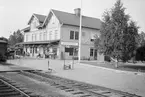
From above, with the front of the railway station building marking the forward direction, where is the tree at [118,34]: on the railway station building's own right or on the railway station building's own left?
on the railway station building's own left

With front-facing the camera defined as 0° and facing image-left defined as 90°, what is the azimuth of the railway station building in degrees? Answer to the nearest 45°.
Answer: approximately 45°
